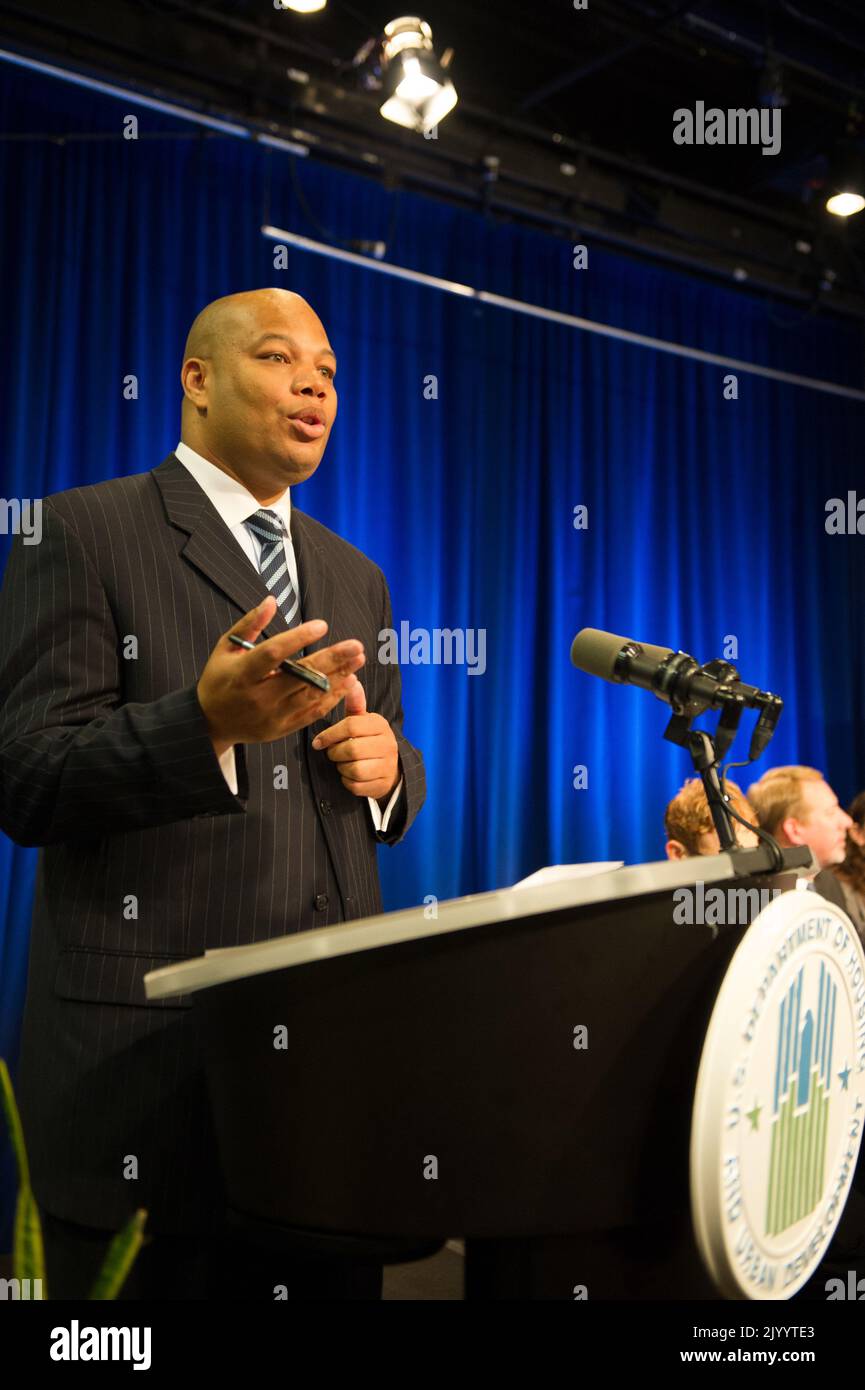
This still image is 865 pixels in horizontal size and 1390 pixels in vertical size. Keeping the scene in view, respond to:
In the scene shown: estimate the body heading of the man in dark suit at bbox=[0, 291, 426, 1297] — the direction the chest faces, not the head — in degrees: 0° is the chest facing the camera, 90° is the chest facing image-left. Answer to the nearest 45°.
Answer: approximately 315°

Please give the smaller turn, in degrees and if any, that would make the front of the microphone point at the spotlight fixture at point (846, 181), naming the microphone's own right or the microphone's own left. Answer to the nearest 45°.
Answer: approximately 90° to the microphone's own right

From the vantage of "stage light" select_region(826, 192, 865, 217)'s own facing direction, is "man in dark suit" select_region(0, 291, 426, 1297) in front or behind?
in front

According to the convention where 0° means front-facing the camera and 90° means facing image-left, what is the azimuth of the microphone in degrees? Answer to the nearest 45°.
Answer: approximately 90°

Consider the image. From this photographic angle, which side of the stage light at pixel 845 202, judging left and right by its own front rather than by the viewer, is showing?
front

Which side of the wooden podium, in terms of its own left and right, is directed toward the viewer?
right

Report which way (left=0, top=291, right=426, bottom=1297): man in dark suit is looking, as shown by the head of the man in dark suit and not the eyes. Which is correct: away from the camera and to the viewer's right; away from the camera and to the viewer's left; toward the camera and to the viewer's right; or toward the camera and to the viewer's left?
toward the camera and to the viewer's right
